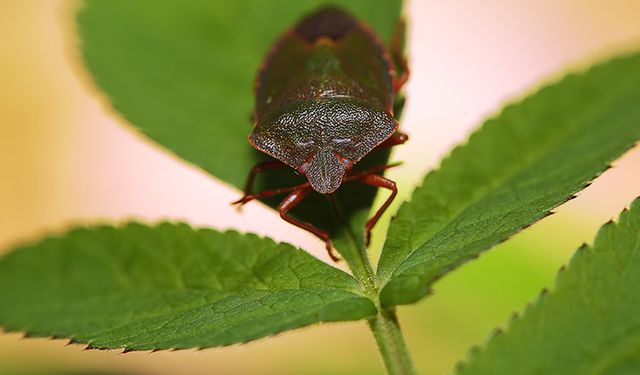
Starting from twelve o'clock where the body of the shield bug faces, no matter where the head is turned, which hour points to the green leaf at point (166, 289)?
The green leaf is roughly at 2 o'clock from the shield bug.

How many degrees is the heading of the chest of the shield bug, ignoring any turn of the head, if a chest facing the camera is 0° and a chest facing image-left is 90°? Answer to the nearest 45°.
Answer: approximately 0°
